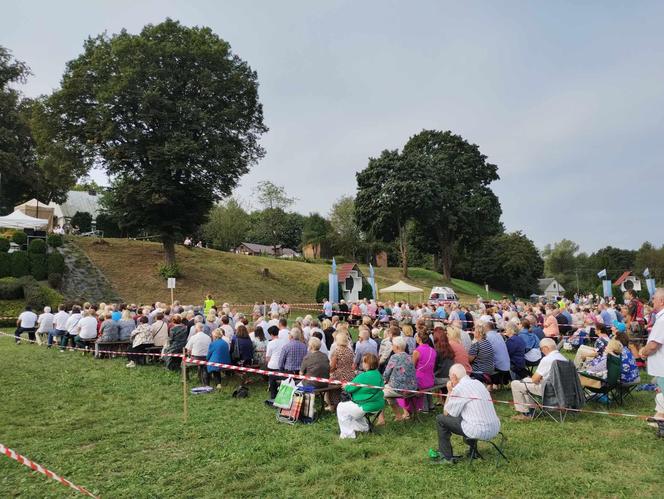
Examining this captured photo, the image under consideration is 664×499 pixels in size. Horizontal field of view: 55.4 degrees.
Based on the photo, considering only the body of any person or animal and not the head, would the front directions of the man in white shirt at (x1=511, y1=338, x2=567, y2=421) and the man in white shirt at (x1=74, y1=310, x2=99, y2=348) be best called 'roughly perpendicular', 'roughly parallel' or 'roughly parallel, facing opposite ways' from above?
roughly parallel

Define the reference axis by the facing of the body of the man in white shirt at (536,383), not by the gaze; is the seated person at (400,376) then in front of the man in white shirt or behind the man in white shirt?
in front

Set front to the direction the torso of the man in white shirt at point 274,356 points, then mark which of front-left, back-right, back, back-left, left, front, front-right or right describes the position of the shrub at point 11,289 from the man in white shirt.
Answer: front

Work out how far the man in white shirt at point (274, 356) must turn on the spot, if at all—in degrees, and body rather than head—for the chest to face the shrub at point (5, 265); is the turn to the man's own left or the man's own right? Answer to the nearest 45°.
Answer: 0° — they already face it

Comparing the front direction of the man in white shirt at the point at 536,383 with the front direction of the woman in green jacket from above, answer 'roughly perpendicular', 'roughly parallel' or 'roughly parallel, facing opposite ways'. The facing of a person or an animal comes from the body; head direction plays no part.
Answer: roughly parallel

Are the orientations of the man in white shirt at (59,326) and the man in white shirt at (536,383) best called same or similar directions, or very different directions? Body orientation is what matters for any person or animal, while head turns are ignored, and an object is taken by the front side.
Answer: same or similar directions

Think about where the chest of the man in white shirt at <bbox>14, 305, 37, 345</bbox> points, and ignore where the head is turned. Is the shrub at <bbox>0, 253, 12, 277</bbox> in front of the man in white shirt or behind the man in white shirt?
in front
